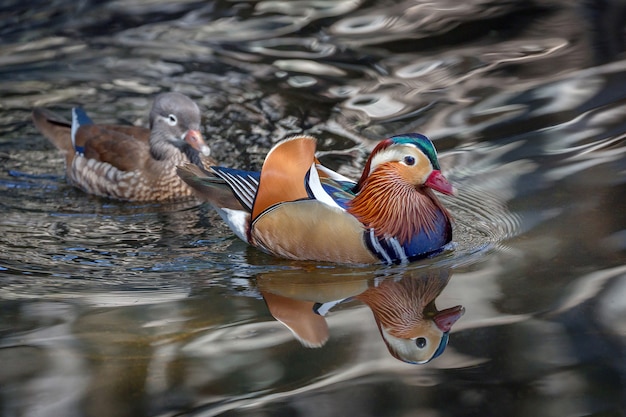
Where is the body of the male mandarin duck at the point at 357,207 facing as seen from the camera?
to the viewer's right

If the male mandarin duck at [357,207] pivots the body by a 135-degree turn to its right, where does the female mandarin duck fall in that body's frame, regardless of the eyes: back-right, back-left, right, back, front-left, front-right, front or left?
right
